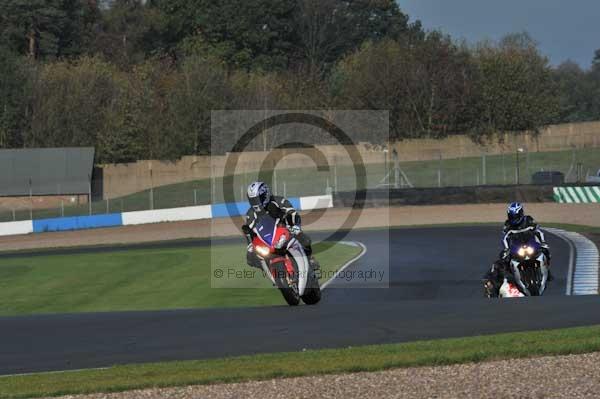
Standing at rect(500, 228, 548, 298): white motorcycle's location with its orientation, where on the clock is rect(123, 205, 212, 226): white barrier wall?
The white barrier wall is roughly at 5 o'clock from the white motorcycle.

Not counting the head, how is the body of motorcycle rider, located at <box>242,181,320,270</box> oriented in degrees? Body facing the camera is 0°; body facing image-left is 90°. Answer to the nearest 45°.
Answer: approximately 45°

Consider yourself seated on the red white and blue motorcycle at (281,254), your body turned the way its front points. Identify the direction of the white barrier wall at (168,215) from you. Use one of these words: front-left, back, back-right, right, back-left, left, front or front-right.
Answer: back-right

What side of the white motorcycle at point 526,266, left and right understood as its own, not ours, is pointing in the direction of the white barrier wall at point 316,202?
back

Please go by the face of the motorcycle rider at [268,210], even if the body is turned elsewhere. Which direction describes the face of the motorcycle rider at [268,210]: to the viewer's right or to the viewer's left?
to the viewer's left

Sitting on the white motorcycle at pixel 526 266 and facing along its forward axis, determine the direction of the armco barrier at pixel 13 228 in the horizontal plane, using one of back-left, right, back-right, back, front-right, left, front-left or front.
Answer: back-right

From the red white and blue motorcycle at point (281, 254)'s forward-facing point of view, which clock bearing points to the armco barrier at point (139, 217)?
The armco barrier is roughly at 4 o'clock from the red white and blue motorcycle.

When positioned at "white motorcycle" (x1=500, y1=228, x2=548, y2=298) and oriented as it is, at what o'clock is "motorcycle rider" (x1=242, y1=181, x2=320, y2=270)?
The motorcycle rider is roughly at 2 o'clock from the white motorcycle.
